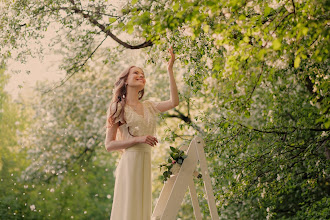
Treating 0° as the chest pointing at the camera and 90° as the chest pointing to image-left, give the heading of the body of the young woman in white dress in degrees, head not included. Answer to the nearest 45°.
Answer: approximately 315°

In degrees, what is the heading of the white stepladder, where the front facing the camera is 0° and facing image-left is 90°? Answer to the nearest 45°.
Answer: approximately 45°

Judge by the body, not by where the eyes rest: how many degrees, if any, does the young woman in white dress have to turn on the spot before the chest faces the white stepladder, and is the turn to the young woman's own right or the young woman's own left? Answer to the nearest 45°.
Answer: approximately 45° to the young woman's own left
